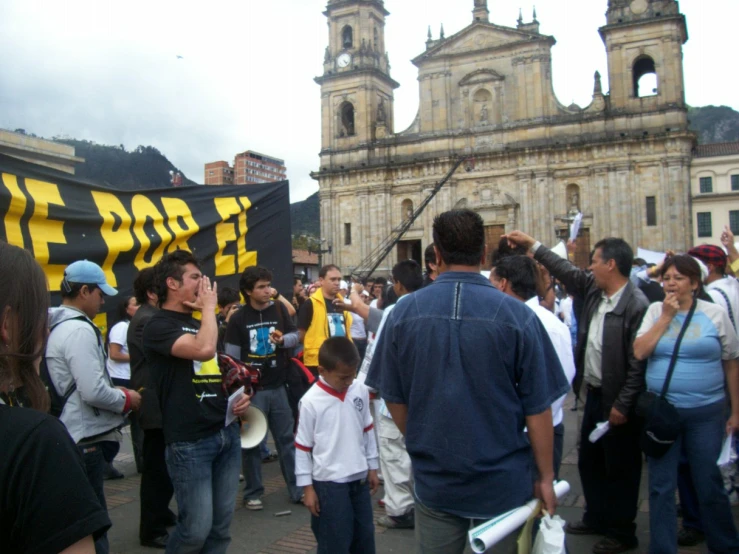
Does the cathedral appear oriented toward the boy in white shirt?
yes

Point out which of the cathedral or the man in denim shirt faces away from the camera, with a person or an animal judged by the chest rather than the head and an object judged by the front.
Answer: the man in denim shirt

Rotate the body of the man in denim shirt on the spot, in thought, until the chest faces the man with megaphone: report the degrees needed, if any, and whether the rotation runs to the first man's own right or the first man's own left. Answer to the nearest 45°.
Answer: approximately 45° to the first man's own left

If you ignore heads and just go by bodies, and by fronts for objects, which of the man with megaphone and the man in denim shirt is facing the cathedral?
the man in denim shirt

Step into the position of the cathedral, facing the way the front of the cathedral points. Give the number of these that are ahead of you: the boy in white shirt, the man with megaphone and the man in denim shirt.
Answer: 3

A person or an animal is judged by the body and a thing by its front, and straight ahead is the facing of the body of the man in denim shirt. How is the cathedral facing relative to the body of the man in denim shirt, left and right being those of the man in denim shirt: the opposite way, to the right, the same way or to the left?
the opposite way

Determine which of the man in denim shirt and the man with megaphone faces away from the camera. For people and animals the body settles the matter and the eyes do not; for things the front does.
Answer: the man in denim shirt

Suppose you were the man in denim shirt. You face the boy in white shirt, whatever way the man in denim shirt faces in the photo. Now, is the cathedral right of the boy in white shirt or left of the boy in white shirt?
right

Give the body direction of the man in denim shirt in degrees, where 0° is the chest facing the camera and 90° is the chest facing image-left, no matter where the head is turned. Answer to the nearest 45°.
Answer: approximately 180°

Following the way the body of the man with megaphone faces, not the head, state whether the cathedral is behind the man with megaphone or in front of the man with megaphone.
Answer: behind
